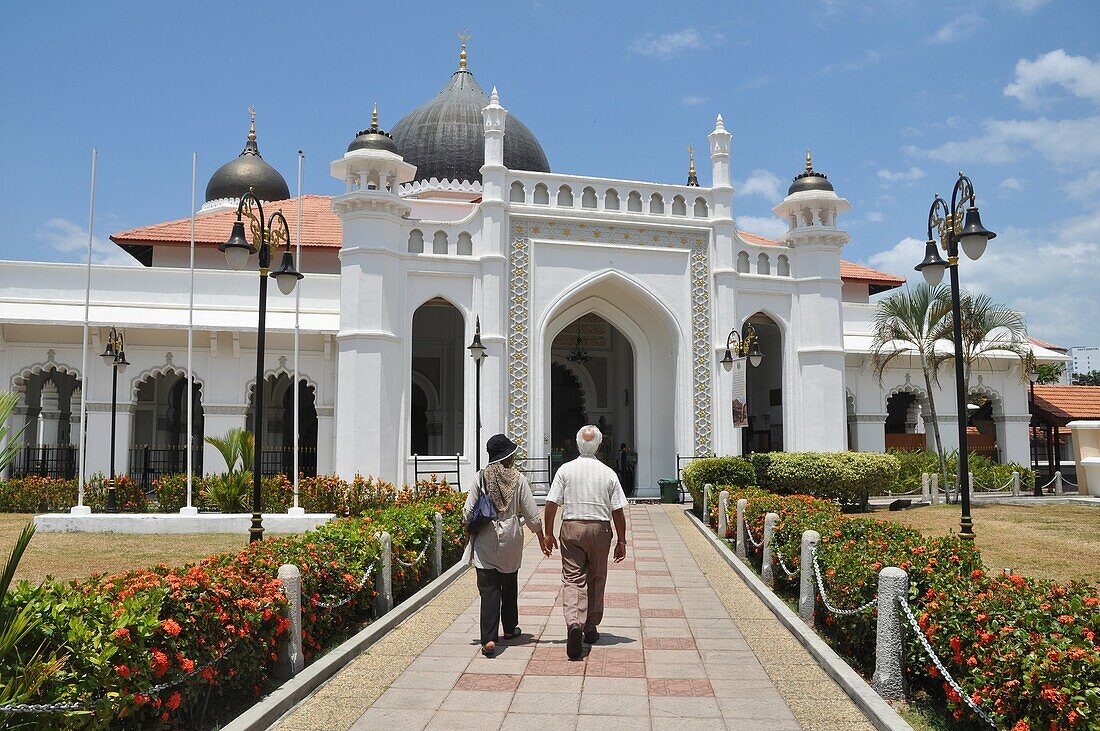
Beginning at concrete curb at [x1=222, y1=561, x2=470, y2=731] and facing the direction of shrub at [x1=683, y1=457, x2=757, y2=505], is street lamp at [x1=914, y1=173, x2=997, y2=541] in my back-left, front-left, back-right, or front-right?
front-right

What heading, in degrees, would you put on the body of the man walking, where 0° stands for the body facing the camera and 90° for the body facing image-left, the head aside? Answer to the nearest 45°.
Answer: approximately 180°

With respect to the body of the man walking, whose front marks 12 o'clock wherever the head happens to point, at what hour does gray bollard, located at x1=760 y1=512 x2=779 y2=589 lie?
The gray bollard is roughly at 1 o'clock from the man walking.

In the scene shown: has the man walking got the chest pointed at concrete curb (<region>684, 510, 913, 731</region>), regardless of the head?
no

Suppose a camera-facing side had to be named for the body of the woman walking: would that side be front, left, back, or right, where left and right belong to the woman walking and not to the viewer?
back

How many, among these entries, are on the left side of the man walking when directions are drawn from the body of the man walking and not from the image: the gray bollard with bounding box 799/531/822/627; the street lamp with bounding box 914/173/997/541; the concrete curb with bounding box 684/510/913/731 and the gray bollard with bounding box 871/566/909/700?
0

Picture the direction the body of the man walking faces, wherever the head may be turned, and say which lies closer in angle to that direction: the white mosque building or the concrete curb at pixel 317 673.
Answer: the white mosque building

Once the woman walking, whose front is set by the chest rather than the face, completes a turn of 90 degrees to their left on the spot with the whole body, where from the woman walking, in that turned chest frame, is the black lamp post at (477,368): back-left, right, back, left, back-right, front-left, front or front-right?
right

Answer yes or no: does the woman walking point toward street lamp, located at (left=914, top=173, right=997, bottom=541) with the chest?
no

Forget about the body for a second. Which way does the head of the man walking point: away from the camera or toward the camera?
away from the camera

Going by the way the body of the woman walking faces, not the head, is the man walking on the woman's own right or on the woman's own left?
on the woman's own right

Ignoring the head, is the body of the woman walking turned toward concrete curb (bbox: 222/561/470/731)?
no

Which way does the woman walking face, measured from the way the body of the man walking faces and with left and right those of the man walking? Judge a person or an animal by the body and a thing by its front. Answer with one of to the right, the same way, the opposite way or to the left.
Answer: the same way

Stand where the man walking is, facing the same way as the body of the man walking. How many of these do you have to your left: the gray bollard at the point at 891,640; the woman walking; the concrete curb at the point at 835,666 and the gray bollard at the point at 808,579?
1

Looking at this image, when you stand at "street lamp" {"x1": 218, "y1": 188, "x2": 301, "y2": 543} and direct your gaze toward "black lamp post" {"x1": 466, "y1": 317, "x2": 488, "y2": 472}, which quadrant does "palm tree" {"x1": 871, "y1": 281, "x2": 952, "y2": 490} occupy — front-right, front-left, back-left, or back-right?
front-right

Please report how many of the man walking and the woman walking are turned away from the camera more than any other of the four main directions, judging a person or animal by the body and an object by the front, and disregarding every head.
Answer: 2
